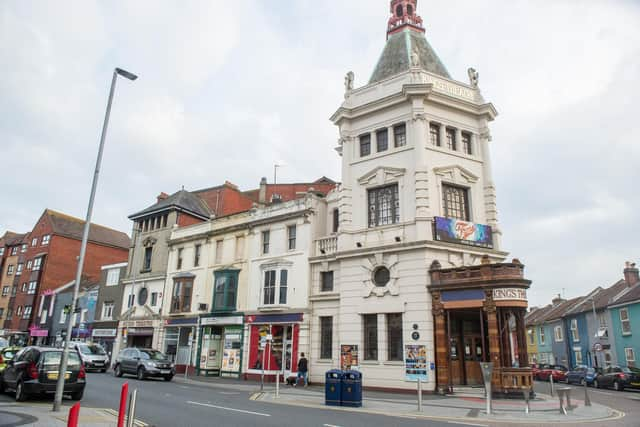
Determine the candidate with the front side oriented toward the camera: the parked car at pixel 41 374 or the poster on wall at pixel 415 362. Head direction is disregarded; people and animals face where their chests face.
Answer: the poster on wall

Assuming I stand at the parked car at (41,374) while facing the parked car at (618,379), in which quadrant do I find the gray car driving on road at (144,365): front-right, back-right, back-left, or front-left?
front-left

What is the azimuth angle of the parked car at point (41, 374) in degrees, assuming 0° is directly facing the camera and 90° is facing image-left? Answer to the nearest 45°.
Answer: approximately 135°

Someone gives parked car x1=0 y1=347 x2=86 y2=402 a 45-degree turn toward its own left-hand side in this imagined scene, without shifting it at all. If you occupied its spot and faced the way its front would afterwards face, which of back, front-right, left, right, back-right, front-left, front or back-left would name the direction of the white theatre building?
back

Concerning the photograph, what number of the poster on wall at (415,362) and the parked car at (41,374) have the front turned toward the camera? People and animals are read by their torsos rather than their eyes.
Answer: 1

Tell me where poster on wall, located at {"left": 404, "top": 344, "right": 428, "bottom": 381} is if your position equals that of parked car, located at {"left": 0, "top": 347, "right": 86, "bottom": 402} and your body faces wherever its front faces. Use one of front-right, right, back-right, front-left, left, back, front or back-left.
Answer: back-right

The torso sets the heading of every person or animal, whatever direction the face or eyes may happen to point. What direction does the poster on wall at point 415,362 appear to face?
toward the camera

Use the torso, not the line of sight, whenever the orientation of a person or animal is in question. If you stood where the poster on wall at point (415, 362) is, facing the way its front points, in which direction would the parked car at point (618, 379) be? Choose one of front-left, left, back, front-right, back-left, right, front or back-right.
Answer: back-left
